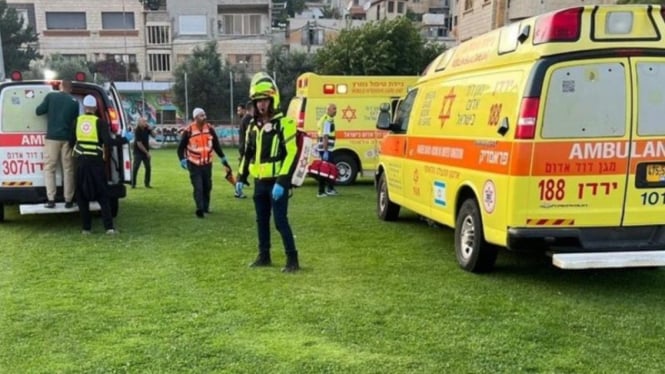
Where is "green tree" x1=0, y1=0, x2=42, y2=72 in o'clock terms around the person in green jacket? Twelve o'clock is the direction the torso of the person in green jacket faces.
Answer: The green tree is roughly at 12 o'clock from the person in green jacket.

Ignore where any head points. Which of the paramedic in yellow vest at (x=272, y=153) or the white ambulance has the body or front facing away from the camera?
the white ambulance

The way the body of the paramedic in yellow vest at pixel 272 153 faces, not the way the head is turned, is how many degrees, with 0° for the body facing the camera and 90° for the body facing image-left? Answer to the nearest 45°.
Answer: approximately 45°

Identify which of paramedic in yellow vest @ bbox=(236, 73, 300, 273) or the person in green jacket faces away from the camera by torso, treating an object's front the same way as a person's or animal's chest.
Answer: the person in green jacket

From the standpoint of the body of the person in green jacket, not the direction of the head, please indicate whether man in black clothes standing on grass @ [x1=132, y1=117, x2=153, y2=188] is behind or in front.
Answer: in front

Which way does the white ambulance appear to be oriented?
away from the camera

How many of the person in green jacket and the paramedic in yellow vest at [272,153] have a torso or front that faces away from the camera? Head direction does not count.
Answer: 1

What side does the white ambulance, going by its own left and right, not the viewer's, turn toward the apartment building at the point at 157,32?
front

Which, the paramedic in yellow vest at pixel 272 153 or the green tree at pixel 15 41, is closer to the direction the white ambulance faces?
the green tree

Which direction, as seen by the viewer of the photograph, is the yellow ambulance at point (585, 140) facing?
facing away from the viewer and to the left of the viewer

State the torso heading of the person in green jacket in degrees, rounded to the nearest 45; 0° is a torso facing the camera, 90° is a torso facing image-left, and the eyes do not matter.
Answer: approximately 180°
